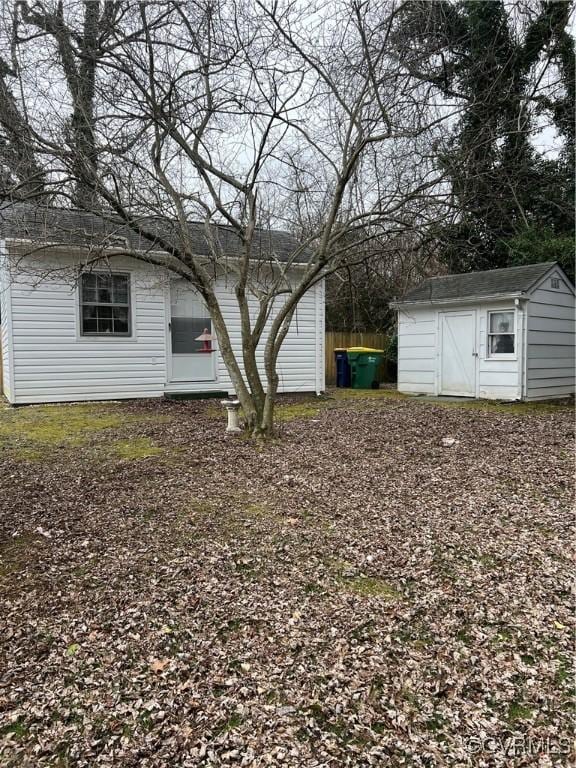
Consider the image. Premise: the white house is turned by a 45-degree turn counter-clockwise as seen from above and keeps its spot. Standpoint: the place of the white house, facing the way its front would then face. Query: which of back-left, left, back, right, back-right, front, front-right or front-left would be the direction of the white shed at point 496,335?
front-left

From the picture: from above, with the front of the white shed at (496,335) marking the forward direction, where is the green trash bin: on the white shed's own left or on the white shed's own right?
on the white shed's own right

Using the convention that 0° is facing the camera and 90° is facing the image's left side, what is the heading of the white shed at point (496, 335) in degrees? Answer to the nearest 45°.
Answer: approximately 45°

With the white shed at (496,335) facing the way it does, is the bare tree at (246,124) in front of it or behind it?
in front

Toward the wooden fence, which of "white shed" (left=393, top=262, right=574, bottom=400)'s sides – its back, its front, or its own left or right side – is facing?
right

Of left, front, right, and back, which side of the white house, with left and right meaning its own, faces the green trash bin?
left

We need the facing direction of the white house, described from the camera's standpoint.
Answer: facing the viewer

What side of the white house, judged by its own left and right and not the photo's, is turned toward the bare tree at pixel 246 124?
front

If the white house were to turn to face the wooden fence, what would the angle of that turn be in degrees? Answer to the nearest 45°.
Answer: approximately 135° to its left
